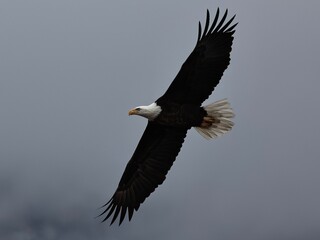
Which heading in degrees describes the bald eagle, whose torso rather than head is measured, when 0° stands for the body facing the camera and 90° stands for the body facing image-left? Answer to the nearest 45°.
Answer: approximately 90°
